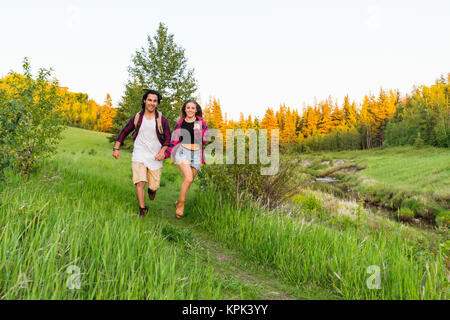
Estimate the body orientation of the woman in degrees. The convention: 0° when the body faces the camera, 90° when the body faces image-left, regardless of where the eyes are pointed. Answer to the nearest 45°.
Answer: approximately 0°

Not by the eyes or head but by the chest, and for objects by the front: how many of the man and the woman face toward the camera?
2

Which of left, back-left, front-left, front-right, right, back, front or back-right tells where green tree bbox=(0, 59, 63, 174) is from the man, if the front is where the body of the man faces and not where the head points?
back-right

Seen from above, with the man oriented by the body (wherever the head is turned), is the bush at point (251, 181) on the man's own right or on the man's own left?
on the man's own left

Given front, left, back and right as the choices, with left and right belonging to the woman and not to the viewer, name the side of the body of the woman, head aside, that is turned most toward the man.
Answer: right

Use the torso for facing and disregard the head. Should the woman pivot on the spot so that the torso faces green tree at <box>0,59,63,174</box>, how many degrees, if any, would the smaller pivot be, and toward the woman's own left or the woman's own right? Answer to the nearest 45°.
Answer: approximately 90° to the woman's own right

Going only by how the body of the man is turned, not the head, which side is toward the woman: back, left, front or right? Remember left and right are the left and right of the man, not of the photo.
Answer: left

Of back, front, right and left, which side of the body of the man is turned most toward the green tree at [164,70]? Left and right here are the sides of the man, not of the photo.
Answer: back
